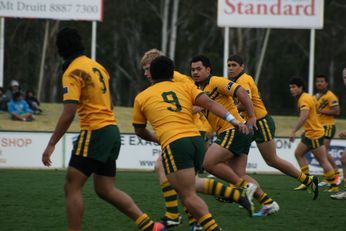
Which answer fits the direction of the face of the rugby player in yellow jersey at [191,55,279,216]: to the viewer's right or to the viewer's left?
to the viewer's left

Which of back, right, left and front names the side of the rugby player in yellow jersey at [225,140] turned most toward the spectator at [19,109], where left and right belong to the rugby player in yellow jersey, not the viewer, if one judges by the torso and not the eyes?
right

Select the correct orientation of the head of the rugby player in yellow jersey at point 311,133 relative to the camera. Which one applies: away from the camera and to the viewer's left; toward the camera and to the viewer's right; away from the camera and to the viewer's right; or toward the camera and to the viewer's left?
toward the camera and to the viewer's left

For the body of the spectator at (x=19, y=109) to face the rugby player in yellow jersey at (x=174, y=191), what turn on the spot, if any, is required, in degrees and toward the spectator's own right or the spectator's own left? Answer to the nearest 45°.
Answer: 0° — they already face them

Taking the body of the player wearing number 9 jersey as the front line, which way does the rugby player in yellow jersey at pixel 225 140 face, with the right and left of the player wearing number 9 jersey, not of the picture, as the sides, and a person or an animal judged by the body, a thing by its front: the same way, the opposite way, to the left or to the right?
to the left

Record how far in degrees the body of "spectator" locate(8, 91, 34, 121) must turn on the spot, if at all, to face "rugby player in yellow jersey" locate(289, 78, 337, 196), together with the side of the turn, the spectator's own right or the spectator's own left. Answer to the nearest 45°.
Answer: approximately 45° to the spectator's own left

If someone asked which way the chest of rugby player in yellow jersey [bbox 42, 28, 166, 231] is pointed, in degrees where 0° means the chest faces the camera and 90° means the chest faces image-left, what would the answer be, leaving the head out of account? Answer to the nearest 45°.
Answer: approximately 135°

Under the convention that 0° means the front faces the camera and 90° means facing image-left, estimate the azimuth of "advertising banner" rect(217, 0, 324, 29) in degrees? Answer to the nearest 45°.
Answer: approximately 0°

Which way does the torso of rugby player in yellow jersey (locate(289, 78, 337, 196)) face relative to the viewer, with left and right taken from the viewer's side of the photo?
facing to the left of the viewer

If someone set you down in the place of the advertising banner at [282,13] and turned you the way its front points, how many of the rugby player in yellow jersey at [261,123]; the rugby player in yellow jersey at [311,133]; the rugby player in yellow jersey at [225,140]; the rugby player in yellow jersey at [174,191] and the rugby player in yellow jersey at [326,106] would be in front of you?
5

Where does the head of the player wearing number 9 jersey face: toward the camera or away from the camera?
away from the camera

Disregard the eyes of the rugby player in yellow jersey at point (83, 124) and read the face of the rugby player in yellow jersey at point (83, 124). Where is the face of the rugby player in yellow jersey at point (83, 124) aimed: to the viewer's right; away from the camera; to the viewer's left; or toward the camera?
away from the camera
